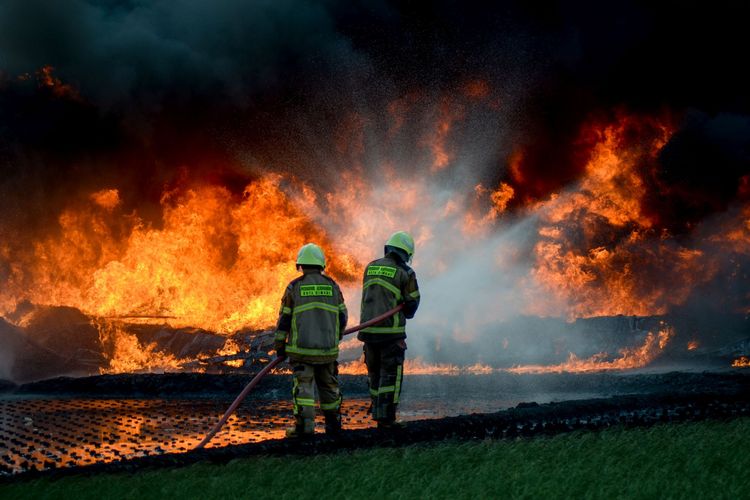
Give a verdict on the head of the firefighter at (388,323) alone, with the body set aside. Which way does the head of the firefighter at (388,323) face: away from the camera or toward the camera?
away from the camera

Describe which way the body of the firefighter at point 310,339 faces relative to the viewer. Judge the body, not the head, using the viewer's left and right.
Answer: facing away from the viewer

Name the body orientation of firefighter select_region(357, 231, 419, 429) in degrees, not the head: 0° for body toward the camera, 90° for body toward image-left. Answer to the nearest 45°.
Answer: approximately 225°

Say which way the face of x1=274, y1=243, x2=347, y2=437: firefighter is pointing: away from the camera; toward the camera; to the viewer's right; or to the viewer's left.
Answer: away from the camera
